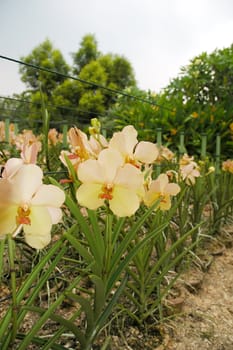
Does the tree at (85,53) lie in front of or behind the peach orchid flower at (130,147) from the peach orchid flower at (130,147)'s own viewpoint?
behind

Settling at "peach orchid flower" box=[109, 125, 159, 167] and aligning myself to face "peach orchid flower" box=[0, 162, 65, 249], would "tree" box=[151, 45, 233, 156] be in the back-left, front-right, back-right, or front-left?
back-right

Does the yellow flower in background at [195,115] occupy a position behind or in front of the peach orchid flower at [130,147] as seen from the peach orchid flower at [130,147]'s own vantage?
behind

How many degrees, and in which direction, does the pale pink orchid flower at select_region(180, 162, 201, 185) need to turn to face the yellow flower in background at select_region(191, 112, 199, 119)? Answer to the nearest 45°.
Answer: approximately 180°

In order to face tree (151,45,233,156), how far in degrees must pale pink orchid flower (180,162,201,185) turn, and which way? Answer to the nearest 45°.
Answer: approximately 180°

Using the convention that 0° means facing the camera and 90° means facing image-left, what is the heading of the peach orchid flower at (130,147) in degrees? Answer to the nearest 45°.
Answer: approximately 0°

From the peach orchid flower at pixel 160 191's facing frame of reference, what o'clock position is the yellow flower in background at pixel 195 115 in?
The yellow flower in background is roughly at 6 o'clock from the peach orchid flower.

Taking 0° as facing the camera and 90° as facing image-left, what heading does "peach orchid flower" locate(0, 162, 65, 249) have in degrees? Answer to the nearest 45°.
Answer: approximately 0°

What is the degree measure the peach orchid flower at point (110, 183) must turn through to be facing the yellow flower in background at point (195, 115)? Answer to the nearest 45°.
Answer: approximately 180°
